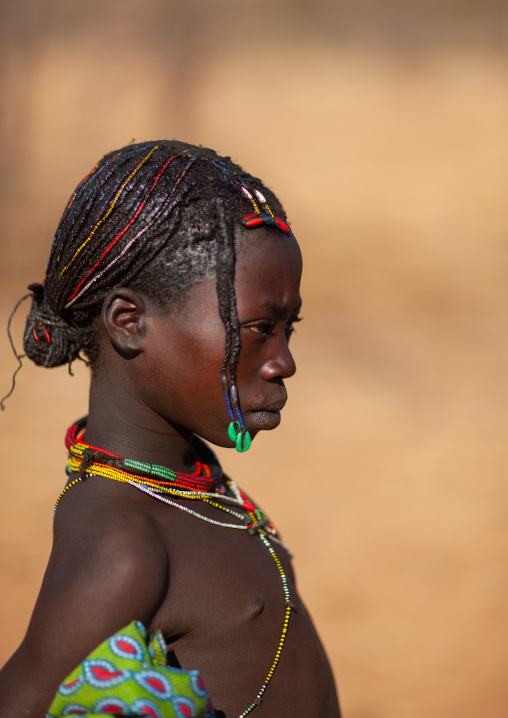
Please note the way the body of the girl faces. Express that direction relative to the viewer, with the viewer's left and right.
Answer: facing to the right of the viewer

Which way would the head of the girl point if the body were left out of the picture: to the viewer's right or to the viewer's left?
to the viewer's right
